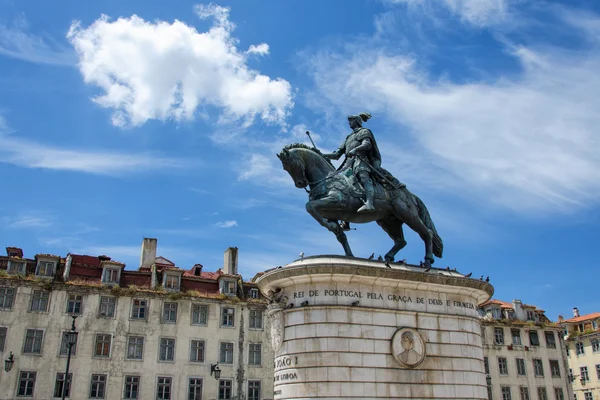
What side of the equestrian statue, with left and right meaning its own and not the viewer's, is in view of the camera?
left

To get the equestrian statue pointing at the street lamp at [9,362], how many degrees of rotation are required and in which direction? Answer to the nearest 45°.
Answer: approximately 45° to its right
